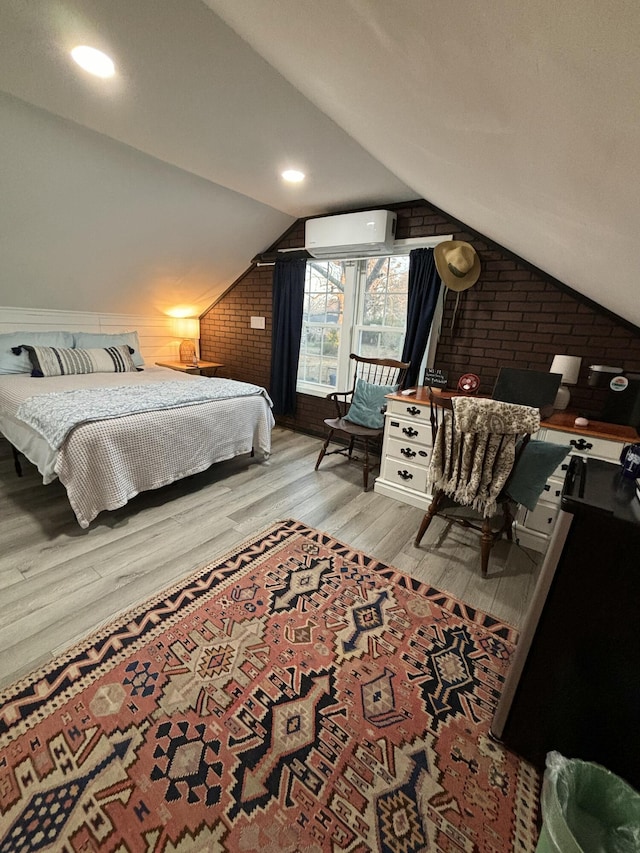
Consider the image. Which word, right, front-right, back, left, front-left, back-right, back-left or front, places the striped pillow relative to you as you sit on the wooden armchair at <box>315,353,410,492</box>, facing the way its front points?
front-right

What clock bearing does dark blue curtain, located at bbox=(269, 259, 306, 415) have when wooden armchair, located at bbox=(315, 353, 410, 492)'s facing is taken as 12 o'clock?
The dark blue curtain is roughly at 3 o'clock from the wooden armchair.

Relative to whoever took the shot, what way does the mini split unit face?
facing the viewer and to the left of the viewer

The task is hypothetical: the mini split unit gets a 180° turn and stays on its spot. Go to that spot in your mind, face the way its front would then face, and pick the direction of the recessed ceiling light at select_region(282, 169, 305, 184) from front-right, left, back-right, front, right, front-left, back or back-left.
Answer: back

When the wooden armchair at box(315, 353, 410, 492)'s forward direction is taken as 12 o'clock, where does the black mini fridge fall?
The black mini fridge is roughly at 10 o'clock from the wooden armchair.

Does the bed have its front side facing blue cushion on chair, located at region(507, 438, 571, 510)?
yes

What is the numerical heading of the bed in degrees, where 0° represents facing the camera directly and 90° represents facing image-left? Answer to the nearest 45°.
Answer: approximately 315°

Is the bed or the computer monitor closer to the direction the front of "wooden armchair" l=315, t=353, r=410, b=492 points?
the bed

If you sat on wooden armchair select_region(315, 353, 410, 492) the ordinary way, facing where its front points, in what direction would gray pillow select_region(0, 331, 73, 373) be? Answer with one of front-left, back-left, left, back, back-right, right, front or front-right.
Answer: front-right

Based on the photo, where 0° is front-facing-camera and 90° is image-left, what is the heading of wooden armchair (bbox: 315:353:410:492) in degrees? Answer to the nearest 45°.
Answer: approximately 45°

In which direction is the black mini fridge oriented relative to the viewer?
to the viewer's left

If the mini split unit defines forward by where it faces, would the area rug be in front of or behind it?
in front

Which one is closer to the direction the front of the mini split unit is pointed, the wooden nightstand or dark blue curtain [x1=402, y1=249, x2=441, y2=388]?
the wooden nightstand

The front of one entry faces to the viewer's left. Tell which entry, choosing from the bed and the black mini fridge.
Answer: the black mini fridge

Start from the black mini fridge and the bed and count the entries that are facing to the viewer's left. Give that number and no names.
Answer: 1

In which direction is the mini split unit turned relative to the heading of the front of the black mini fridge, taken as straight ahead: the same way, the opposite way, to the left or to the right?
to the left

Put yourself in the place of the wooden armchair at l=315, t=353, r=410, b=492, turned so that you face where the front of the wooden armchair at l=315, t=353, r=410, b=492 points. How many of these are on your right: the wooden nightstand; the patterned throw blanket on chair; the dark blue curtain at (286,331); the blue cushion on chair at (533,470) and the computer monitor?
2

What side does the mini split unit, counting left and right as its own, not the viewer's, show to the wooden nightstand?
right

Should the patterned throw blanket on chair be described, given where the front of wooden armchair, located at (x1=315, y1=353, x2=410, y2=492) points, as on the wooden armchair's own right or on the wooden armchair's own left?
on the wooden armchair's own left

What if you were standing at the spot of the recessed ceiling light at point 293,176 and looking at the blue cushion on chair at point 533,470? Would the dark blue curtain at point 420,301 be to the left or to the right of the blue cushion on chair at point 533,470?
left
